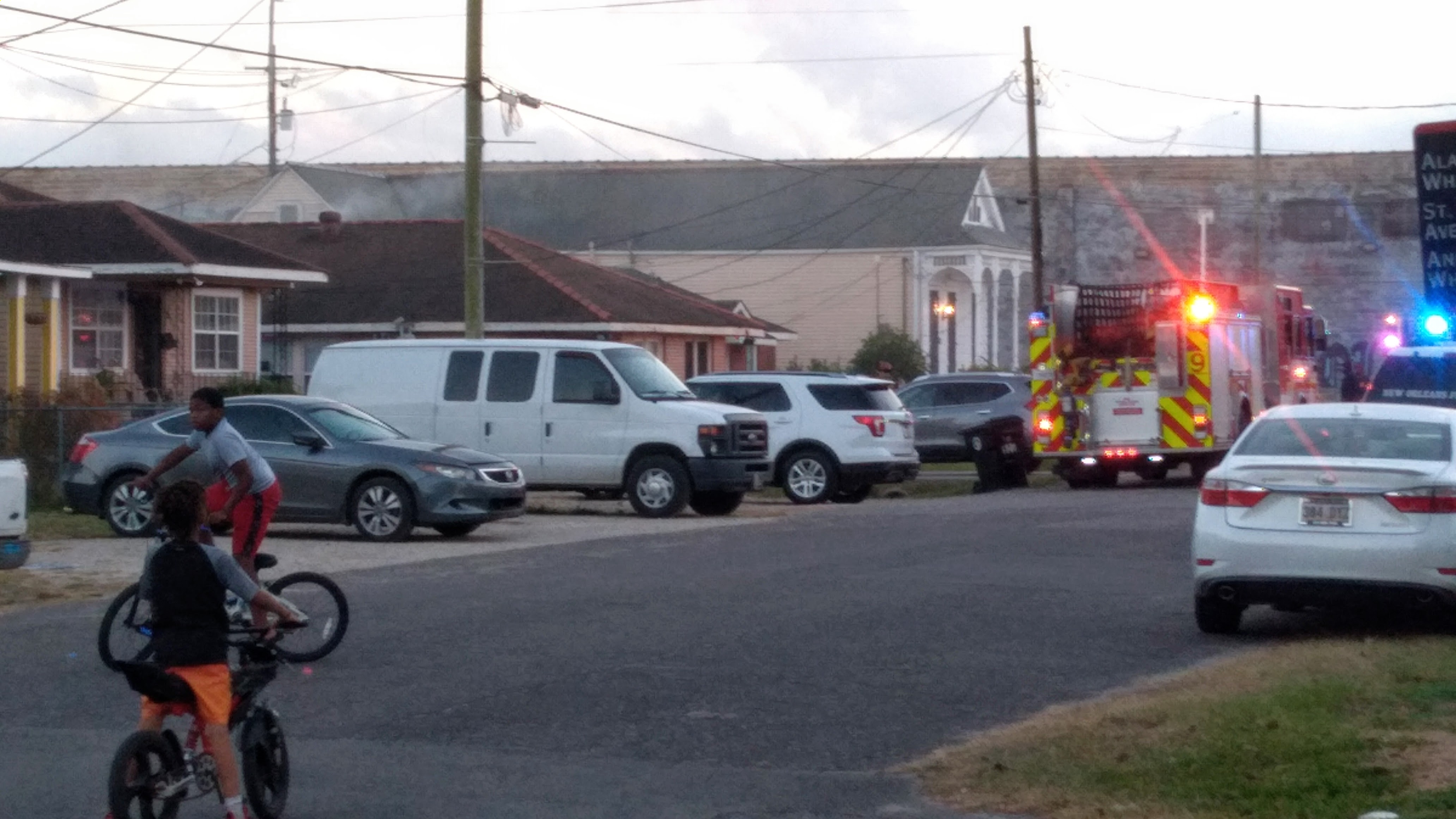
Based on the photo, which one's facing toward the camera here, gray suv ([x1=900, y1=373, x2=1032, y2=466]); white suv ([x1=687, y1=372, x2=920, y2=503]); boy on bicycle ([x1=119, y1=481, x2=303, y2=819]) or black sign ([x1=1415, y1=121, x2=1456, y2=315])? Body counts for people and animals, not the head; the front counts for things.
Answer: the black sign

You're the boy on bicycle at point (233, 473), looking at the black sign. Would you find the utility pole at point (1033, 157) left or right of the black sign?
left

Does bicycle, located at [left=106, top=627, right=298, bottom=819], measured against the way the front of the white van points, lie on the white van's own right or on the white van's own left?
on the white van's own right

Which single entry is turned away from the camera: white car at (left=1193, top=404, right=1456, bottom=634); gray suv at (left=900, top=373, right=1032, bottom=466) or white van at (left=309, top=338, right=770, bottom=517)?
the white car

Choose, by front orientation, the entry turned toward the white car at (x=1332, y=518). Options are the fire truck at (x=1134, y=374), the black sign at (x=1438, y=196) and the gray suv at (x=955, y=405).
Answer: the black sign

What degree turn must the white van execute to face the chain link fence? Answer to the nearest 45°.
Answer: approximately 135° to its right

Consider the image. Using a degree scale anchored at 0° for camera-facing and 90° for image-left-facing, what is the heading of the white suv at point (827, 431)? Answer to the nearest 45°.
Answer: approximately 135°

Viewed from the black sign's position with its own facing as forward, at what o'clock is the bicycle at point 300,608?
The bicycle is roughly at 1 o'clock from the black sign.

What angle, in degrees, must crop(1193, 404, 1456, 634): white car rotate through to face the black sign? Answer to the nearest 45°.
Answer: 0° — it already faces it

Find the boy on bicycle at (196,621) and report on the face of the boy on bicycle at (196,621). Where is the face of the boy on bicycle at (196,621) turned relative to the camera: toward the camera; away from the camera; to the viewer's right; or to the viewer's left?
away from the camera

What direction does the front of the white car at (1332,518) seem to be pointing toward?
away from the camera
